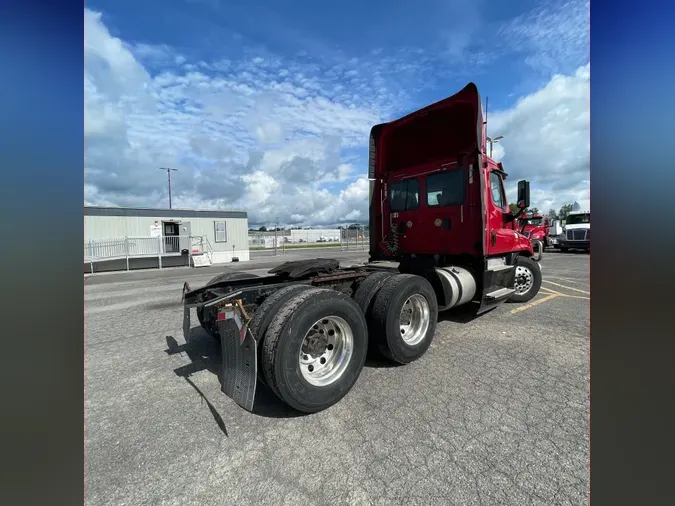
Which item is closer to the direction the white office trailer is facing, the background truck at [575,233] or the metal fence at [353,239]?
the background truck

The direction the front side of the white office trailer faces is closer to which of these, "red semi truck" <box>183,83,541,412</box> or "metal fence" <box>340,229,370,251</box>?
the red semi truck

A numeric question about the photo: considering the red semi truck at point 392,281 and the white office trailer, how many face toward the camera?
1

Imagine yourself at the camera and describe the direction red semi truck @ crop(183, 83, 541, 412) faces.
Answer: facing away from the viewer and to the right of the viewer

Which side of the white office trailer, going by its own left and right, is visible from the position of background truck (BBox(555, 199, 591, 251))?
left

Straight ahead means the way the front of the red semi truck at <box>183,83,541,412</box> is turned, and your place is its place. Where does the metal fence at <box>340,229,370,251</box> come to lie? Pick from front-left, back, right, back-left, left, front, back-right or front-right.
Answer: front-left

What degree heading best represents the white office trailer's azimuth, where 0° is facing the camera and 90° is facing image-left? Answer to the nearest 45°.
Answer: approximately 0°

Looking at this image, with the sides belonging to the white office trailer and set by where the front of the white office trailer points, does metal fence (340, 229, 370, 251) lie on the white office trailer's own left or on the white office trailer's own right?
on the white office trailer's own left

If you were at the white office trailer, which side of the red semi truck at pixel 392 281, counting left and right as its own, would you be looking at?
left

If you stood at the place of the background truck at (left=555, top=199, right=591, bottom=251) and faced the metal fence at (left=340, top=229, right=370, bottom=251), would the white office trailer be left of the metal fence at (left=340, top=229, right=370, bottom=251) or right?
left

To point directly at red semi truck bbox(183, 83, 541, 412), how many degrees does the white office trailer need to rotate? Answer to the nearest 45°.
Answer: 0° — it already faces it

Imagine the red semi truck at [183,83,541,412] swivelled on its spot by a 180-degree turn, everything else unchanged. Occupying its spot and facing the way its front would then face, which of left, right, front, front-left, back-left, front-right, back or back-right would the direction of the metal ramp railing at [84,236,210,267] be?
right
